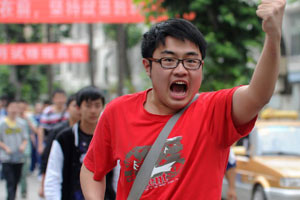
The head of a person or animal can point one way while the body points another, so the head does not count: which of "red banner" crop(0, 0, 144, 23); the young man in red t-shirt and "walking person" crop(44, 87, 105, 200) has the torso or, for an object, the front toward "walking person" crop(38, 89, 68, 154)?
the red banner

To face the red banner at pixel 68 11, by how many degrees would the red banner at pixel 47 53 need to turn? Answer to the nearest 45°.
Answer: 0° — it already faces it

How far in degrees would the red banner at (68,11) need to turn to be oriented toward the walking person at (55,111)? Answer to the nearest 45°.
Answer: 0° — it already faces them

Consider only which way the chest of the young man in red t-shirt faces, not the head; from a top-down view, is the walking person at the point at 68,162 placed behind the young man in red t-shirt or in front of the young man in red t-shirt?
behind

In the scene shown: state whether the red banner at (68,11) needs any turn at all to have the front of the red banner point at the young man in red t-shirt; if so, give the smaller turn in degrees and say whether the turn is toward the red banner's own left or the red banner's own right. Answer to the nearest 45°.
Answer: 0° — it already faces them

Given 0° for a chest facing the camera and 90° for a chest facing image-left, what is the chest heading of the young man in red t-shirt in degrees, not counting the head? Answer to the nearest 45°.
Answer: approximately 0°

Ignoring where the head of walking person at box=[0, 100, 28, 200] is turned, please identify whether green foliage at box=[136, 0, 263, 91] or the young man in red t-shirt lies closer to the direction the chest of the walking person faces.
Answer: the young man in red t-shirt

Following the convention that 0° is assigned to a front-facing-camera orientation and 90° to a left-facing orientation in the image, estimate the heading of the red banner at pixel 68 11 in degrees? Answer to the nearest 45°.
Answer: approximately 0°
